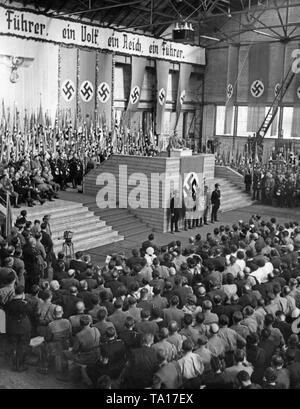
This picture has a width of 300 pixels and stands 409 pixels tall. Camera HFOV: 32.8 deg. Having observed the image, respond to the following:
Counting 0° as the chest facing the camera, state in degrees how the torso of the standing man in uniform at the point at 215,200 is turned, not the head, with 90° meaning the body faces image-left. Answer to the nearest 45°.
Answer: approximately 315°

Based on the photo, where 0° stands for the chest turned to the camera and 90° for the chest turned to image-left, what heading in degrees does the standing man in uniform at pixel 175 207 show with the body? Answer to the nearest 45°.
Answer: approximately 315°

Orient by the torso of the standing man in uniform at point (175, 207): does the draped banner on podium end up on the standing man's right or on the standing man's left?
on the standing man's left

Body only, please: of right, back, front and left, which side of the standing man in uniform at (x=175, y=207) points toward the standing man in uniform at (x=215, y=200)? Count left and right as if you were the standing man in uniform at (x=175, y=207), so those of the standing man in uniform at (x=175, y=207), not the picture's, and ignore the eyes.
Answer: left

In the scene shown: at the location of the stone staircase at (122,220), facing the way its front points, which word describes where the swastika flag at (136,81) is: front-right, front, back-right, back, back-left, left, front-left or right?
back-left

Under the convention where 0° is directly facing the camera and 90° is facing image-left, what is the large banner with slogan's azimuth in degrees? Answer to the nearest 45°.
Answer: approximately 315°

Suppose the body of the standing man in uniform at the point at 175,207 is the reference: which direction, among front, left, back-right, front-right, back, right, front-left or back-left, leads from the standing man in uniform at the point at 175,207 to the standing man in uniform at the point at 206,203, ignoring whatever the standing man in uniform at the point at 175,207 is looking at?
left

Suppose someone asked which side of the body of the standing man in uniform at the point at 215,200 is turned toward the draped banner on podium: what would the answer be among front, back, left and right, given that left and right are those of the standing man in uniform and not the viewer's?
right
